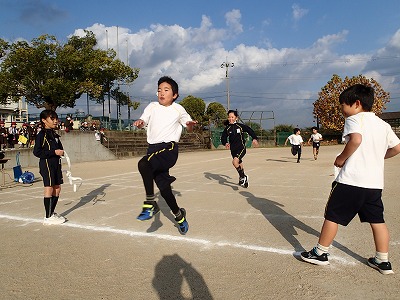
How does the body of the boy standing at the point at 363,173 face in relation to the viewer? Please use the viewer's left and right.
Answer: facing away from the viewer and to the left of the viewer

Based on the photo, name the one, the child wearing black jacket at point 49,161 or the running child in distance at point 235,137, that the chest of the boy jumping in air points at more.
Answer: the child wearing black jacket

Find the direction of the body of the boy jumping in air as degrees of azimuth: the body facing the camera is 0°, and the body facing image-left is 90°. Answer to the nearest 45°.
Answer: approximately 45°

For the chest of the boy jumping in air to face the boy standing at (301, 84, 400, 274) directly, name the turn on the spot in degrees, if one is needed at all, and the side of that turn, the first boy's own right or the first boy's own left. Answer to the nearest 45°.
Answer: approximately 90° to the first boy's own left

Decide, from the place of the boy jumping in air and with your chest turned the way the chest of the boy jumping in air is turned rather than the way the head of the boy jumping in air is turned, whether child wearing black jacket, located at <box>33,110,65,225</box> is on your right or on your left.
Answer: on your right

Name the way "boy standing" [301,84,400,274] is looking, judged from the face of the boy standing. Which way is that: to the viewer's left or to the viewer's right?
to the viewer's left

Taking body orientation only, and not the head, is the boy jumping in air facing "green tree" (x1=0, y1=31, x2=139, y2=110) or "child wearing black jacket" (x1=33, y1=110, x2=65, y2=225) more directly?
the child wearing black jacket

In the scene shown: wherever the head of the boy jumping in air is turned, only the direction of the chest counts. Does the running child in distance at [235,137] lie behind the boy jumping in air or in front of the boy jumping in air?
behind
